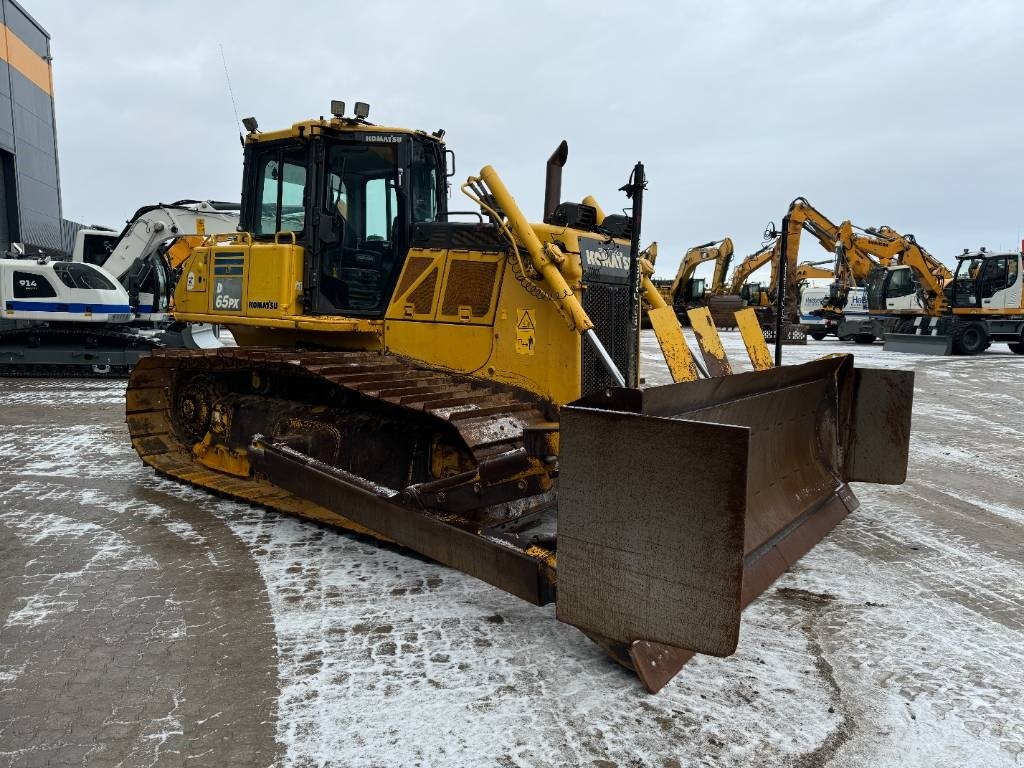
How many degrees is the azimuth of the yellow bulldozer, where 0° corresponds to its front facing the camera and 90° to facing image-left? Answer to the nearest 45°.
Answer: approximately 315°

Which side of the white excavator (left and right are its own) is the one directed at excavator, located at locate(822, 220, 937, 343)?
front

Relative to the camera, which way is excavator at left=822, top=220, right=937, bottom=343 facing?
to the viewer's left

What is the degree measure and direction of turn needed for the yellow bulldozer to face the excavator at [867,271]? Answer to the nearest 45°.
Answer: approximately 90° to its left

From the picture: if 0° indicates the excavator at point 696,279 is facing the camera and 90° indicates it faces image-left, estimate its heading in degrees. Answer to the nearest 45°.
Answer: approximately 315°

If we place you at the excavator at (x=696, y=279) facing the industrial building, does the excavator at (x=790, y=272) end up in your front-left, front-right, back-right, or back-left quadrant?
back-left

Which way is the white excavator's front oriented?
to the viewer's right

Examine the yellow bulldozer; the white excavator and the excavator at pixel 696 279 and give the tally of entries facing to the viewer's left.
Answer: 0

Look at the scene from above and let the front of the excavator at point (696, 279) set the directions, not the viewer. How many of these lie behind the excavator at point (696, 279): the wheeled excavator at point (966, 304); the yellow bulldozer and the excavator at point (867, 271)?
0

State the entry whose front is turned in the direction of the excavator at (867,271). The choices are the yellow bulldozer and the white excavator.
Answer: the white excavator

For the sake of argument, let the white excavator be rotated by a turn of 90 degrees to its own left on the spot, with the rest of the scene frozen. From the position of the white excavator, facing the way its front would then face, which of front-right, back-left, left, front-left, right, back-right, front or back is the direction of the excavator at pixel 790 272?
right

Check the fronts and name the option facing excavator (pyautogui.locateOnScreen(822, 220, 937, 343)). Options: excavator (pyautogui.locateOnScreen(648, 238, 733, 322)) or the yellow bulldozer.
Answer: excavator (pyautogui.locateOnScreen(648, 238, 733, 322))
